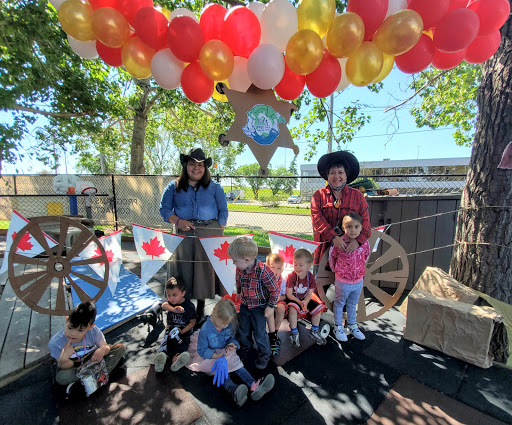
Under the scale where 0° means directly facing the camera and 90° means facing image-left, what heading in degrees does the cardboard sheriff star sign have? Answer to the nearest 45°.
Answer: approximately 0°

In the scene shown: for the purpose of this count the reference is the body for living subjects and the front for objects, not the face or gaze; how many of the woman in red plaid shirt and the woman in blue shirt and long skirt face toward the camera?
2

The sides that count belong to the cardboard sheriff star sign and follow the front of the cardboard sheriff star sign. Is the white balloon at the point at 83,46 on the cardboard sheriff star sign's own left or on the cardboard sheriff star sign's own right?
on the cardboard sheriff star sign's own right

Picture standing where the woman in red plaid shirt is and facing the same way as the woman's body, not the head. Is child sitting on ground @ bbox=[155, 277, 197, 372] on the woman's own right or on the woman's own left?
on the woman's own right

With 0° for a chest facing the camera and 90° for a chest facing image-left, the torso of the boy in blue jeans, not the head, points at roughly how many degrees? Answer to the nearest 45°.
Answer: approximately 45°

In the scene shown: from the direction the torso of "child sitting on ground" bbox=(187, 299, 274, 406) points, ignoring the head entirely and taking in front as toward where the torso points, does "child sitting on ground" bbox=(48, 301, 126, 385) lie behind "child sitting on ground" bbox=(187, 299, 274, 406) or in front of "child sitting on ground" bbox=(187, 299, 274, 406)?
behind

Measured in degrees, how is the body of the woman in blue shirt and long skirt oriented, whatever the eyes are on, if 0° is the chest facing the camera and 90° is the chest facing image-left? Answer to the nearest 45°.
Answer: approximately 0°
